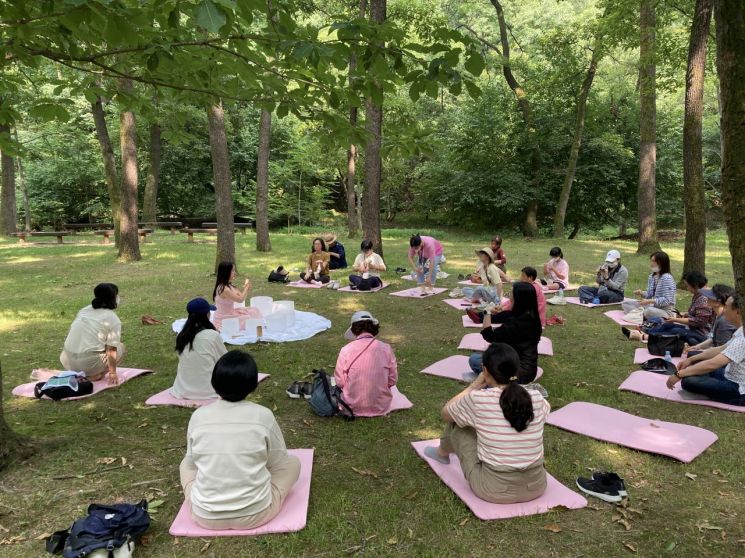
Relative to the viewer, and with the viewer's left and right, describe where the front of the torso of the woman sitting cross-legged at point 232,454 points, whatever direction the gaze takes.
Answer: facing away from the viewer

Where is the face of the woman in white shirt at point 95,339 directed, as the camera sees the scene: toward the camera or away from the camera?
away from the camera

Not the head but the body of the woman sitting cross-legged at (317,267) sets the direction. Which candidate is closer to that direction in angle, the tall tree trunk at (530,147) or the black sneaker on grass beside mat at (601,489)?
the black sneaker on grass beside mat

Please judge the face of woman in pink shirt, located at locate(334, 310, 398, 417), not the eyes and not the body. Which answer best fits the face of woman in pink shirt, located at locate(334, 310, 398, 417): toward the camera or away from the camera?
away from the camera

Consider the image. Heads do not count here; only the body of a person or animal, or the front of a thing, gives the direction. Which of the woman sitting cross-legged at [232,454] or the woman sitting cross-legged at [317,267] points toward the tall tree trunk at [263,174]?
the woman sitting cross-legged at [232,454]

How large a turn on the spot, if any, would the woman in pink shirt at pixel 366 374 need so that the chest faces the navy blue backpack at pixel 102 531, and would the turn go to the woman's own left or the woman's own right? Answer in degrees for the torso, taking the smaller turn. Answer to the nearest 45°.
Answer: approximately 135° to the woman's own left

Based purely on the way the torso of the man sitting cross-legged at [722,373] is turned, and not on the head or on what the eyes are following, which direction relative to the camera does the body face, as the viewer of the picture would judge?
to the viewer's left

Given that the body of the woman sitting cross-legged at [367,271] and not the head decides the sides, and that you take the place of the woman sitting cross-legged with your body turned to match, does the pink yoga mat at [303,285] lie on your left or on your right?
on your right

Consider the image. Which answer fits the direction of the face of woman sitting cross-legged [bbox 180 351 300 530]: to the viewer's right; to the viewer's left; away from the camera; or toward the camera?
away from the camera

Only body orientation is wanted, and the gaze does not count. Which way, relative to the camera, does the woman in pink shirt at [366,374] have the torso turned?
away from the camera

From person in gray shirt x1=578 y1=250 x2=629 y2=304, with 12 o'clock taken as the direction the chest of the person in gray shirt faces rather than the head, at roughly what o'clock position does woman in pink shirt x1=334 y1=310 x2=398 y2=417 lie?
The woman in pink shirt is roughly at 11 o'clock from the person in gray shirt.
